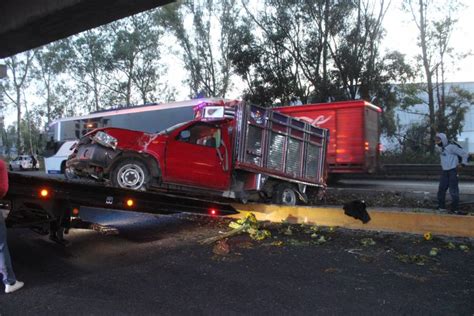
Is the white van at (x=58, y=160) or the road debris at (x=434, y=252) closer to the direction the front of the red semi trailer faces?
the white van

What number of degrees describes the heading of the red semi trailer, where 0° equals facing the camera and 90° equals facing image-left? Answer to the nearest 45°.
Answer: approximately 135°

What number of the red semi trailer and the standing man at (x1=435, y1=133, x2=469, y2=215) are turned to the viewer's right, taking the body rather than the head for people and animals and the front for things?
0

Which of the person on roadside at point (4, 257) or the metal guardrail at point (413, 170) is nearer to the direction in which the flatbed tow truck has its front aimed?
the person on roadside

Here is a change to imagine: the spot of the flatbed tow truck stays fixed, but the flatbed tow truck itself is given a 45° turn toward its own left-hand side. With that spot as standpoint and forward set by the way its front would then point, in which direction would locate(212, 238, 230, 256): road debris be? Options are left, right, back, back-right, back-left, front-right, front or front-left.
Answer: back-left

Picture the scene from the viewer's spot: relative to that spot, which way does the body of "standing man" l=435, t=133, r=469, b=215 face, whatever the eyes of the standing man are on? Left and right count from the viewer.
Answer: facing the viewer and to the left of the viewer

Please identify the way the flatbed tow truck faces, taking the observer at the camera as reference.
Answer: facing to the left of the viewer

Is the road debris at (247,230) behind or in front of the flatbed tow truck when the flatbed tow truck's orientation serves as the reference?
behind

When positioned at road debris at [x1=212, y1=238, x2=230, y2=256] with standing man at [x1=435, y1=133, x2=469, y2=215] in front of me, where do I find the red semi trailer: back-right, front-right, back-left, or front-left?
front-left

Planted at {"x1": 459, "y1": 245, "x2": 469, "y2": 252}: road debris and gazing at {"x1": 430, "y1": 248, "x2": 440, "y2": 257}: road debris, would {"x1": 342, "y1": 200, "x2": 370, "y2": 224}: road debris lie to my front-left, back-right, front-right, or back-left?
front-right

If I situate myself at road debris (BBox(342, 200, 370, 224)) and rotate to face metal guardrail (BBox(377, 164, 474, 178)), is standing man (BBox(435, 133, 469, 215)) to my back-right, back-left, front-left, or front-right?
front-right

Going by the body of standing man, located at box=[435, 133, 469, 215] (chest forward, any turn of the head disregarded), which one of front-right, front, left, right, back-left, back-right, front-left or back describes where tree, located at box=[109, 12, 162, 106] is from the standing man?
right

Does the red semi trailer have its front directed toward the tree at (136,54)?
yes
